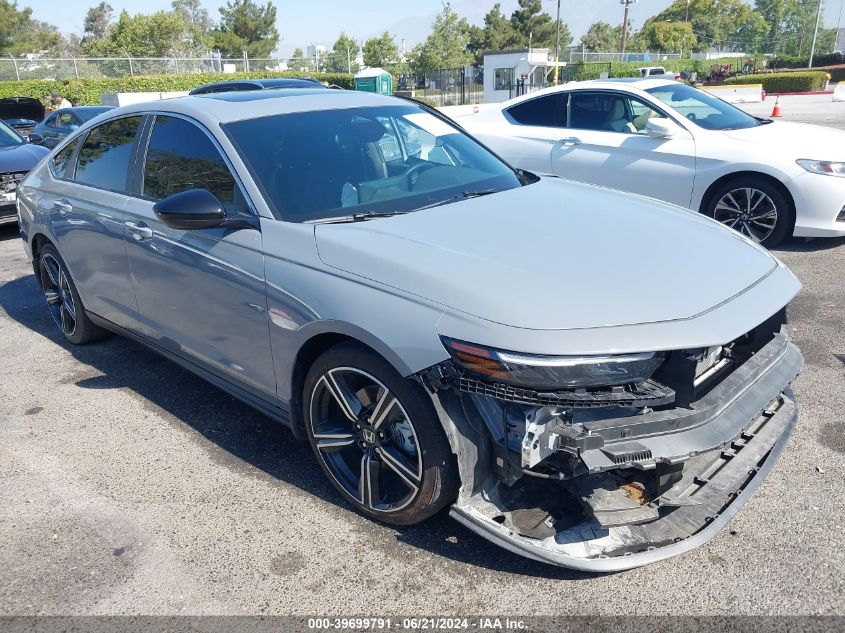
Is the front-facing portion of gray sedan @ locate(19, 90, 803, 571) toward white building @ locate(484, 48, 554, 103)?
no

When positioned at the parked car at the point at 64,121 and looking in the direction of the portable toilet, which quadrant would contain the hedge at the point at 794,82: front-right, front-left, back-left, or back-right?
front-right

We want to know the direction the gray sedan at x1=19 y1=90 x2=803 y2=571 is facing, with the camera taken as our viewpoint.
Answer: facing the viewer and to the right of the viewer

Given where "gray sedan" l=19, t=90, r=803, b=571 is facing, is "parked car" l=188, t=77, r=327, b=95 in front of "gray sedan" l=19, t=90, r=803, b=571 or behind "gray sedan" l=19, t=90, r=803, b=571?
behind

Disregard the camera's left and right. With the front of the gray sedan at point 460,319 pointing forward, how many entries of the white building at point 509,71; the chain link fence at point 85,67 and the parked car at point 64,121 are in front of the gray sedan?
0

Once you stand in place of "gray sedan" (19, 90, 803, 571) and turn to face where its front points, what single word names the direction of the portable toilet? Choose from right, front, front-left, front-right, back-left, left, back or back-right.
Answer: back-left

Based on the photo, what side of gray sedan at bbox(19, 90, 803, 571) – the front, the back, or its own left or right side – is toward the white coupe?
left

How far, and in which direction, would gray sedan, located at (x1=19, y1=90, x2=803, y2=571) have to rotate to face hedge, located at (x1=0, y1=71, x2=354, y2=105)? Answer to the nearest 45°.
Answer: approximately 180°

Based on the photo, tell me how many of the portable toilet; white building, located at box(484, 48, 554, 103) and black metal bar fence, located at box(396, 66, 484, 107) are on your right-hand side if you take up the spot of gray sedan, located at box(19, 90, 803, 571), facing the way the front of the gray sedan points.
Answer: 0

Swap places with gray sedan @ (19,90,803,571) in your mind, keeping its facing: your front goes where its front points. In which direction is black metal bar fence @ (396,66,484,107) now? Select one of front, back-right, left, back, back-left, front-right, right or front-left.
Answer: back-left

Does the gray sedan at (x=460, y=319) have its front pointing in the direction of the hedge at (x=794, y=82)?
no

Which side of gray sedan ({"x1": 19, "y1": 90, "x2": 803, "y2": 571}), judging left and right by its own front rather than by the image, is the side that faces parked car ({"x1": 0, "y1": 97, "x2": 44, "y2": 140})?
back

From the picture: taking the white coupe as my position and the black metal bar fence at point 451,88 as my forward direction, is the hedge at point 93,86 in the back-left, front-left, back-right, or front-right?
front-left

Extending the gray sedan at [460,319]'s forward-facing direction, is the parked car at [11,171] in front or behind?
behind
